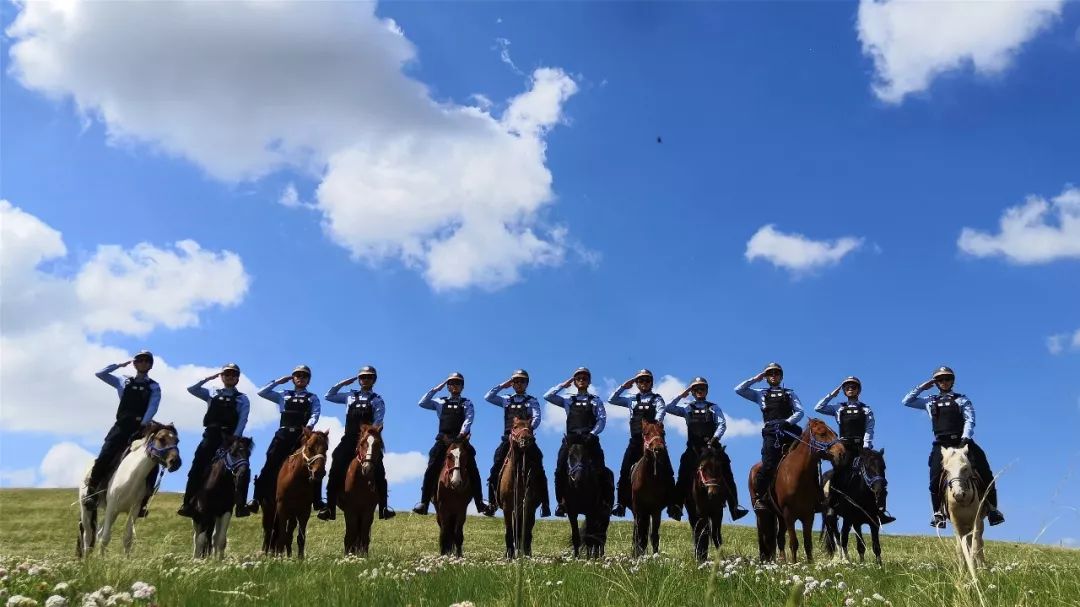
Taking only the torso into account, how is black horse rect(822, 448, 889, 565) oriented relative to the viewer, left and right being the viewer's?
facing the viewer and to the right of the viewer

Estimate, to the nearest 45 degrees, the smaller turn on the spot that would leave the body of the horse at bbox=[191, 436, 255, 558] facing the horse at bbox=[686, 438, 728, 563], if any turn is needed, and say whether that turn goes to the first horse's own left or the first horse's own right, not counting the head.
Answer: approximately 45° to the first horse's own left

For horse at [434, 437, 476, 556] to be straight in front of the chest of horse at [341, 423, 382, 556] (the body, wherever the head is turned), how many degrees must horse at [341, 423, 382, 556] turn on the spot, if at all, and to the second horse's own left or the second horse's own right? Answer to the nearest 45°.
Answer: approximately 90° to the second horse's own left

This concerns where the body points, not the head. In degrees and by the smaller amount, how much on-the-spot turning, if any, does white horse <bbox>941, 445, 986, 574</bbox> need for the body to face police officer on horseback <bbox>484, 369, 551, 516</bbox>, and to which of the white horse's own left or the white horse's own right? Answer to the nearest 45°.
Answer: approximately 90° to the white horse's own right

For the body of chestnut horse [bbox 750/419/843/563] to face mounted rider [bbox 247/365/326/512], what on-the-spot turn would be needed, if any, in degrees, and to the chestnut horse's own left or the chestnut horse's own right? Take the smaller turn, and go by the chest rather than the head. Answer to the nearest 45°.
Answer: approximately 135° to the chestnut horse's own right

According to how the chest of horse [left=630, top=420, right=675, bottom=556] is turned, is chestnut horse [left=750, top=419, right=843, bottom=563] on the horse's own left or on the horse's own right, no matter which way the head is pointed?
on the horse's own left

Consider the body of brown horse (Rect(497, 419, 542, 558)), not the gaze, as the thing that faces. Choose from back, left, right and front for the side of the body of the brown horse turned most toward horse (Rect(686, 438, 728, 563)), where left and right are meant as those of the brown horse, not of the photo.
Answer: left
